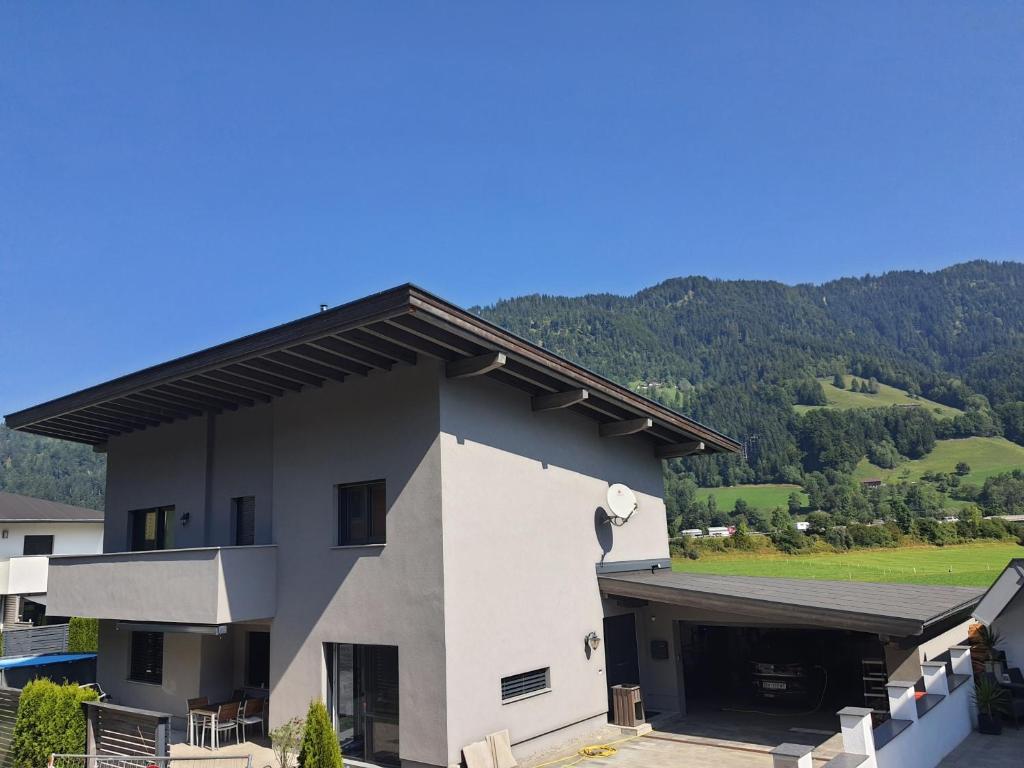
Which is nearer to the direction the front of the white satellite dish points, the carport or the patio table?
the carport

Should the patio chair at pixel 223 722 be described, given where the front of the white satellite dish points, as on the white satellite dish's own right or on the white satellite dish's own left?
on the white satellite dish's own right

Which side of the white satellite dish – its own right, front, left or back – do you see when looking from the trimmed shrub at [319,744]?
right

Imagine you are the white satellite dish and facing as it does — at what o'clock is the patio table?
The patio table is roughly at 4 o'clock from the white satellite dish.

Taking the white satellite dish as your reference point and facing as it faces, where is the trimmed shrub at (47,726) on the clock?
The trimmed shrub is roughly at 4 o'clock from the white satellite dish.

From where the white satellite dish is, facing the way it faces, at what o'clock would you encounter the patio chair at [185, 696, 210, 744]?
The patio chair is roughly at 4 o'clock from the white satellite dish.

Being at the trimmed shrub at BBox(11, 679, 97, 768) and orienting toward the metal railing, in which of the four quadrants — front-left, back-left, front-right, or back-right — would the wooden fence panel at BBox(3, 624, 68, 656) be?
back-left

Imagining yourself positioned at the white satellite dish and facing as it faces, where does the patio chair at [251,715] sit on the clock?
The patio chair is roughly at 4 o'clock from the white satellite dish.

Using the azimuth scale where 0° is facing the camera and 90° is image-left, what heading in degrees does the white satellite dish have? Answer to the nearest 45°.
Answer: approximately 315°
